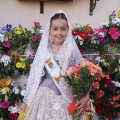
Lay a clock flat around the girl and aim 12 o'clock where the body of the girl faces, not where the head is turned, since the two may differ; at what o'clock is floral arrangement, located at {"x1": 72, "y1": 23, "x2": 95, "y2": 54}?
The floral arrangement is roughly at 7 o'clock from the girl.

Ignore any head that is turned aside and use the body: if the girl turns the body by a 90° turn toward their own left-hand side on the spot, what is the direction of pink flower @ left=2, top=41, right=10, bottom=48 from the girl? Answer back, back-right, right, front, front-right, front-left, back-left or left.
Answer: back-left

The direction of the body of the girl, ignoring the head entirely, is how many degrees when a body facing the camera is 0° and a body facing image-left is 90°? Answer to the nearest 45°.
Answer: approximately 0°

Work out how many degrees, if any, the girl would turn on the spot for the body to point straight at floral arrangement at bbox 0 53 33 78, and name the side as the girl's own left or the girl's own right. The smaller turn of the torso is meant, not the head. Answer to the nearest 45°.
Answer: approximately 135° to the girl's own right

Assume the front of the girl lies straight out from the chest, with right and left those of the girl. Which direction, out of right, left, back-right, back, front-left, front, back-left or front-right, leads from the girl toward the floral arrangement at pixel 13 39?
back-right

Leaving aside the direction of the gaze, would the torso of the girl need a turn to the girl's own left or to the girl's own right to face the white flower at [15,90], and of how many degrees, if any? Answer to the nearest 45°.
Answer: approximately 135° to the girl's own right

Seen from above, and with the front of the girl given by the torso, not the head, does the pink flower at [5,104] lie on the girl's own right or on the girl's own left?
on the girl's own right

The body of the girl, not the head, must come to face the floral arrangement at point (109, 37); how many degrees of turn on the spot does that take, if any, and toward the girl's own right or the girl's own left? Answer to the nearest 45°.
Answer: approximately 135° to the girl's own left
